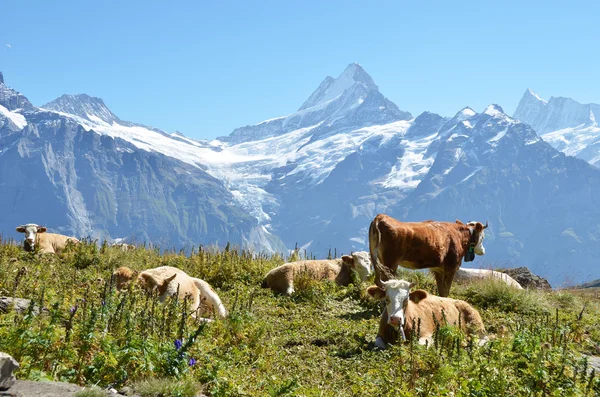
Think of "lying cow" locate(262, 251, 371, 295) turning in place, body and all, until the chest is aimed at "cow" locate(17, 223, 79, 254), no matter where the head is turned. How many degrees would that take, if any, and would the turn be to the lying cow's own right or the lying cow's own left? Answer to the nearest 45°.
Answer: approximately 180°

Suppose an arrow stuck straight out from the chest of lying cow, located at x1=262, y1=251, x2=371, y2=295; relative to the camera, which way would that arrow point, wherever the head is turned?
to the viewer's right

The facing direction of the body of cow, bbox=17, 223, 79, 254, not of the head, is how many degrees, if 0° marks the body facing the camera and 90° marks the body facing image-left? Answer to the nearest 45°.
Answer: approximately 45°

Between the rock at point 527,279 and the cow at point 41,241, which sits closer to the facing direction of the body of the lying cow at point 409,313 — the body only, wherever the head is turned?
the cow

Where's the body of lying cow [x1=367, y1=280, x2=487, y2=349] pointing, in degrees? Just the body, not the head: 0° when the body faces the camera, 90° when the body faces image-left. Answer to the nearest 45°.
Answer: approximately 45°

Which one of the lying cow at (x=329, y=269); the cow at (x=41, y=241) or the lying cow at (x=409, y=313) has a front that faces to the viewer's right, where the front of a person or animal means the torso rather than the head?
the lying cow at (x=329, y=269)

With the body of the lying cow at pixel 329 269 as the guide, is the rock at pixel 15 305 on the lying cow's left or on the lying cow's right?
on the lying cow's right

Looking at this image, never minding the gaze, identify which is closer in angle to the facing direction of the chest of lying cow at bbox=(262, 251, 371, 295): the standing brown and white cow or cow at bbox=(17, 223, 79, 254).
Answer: the standing brown and white cow

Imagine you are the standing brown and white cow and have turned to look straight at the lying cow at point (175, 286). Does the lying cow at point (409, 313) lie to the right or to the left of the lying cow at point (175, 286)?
left
